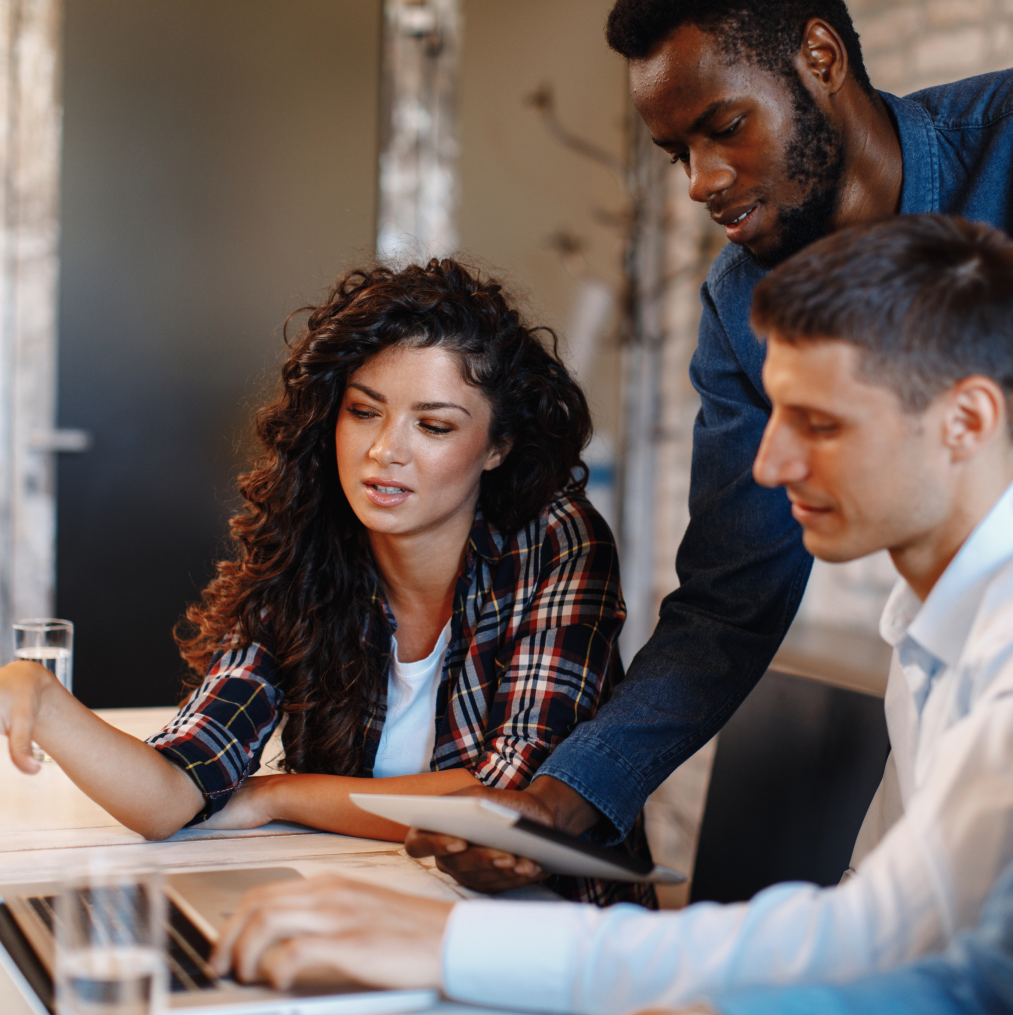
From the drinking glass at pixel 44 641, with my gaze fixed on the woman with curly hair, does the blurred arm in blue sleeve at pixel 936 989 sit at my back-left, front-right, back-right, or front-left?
front-right

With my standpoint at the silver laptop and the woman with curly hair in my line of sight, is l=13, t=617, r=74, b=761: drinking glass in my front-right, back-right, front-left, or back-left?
front-left

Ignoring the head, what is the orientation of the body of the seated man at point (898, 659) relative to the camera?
to the viewer's left

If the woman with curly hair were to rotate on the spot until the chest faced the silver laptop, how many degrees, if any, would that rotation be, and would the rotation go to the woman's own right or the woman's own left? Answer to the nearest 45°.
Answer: approximately 45° to the woman's own left

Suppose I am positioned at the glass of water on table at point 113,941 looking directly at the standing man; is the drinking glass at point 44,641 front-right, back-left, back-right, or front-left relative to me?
front-left

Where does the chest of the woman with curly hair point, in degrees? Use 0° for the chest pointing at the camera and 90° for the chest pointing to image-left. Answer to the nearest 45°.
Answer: approximately 45°

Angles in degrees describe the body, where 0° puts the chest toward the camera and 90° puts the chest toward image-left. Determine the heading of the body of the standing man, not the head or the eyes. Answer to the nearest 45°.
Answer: approximately 45°

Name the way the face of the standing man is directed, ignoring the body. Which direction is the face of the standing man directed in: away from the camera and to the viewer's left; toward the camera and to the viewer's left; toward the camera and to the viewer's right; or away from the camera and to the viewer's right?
toward the camera and to the viewer's left

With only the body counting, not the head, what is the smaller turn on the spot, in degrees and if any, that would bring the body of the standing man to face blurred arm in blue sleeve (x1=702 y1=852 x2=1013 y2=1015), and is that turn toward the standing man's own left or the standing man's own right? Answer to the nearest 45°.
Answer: approximately 45° to the standing man's own left

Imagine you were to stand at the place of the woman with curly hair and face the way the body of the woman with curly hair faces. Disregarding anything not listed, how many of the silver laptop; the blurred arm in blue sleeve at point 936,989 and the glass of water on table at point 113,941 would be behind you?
0

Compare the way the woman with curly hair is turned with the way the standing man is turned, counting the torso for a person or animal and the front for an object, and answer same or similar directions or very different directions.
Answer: same or similar directions

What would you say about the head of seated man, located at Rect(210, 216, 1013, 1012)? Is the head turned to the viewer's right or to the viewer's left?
to the viewer's left
